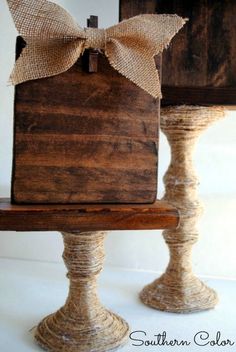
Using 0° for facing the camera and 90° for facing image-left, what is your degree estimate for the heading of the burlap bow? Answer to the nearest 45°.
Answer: approximately 0°
